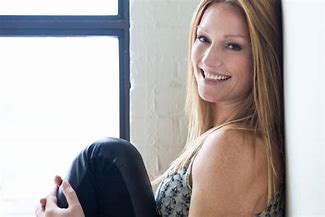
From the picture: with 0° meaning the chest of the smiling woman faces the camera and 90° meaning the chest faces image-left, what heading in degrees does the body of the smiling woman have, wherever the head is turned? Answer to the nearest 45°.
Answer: approximately 90°
